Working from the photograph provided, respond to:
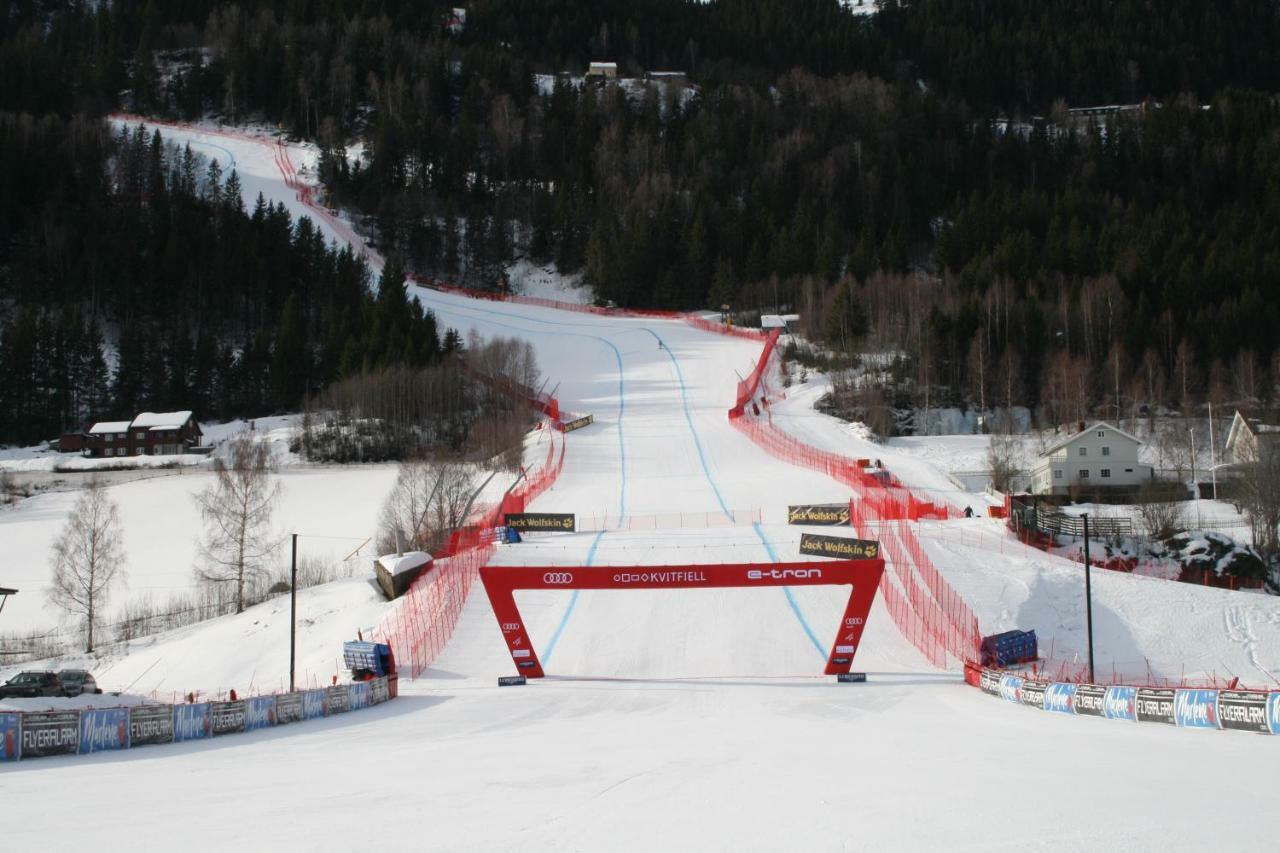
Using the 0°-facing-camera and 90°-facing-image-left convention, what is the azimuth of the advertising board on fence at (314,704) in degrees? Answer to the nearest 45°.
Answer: approximately 315°

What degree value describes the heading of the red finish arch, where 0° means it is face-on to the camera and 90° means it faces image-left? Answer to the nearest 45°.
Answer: approximately 0°

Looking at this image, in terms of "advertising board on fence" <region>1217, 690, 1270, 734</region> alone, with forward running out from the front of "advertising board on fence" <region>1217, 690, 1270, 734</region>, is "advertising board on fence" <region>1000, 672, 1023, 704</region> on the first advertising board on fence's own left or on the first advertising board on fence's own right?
on the first advertising board on fence's own right

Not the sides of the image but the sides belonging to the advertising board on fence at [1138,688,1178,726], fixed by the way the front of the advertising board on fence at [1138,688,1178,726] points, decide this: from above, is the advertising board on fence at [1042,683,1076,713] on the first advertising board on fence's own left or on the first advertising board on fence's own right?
on the first advertising board on fence's own right

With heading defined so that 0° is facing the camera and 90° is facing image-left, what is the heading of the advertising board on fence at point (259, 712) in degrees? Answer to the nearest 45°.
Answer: approximately 315°

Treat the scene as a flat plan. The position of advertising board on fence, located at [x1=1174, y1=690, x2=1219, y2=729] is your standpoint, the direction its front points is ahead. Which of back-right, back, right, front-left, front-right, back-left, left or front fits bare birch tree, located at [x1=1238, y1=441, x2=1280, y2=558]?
back

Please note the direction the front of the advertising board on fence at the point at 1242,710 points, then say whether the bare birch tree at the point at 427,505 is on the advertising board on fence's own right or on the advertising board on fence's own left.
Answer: on the advertising board on fence's own right

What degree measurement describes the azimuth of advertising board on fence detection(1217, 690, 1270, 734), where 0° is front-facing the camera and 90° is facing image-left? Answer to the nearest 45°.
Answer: approximately 45°
